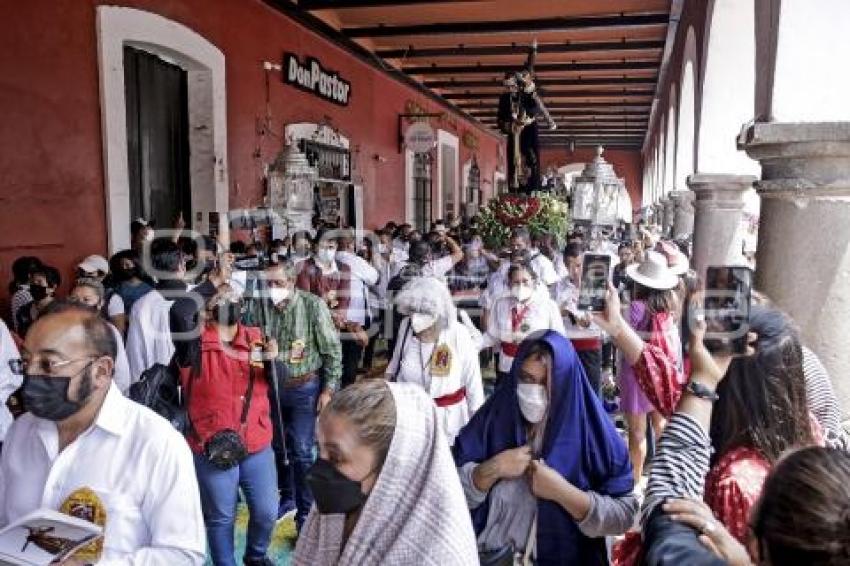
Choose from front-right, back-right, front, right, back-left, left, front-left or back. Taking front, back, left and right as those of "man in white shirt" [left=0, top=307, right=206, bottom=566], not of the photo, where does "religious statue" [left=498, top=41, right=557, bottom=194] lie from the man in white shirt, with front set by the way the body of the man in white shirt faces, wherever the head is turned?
back

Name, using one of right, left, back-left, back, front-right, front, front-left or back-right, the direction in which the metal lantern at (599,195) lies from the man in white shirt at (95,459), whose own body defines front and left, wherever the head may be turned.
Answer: back

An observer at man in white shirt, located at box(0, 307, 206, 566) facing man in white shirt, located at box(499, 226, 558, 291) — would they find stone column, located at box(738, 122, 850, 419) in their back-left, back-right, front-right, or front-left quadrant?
front-right

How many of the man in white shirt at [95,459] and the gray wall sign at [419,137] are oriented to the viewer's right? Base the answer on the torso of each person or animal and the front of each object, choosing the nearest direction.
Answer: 0

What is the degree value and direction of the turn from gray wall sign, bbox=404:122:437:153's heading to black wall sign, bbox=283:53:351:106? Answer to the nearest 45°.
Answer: approximately 45° to its right

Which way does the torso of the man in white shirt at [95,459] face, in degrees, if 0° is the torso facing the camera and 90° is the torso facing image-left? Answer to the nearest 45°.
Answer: approximately 45°

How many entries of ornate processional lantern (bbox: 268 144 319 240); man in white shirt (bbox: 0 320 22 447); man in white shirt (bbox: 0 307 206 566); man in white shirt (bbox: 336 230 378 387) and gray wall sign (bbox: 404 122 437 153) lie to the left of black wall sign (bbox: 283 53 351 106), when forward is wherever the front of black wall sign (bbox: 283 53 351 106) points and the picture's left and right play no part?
1

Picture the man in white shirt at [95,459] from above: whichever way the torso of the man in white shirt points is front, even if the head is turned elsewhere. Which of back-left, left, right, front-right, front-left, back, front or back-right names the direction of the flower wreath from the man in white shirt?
back

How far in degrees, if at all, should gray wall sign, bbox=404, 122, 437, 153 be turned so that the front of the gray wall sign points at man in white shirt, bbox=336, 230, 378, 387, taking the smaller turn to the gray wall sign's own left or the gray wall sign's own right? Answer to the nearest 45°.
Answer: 0° — it already faces them

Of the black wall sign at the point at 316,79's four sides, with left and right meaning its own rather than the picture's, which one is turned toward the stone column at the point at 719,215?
front

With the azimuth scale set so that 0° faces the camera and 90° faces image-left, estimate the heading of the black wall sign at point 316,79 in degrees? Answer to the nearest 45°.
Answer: approximately 315°

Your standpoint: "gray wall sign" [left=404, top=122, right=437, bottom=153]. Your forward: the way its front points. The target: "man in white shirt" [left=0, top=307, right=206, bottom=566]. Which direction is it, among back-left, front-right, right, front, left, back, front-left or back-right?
front

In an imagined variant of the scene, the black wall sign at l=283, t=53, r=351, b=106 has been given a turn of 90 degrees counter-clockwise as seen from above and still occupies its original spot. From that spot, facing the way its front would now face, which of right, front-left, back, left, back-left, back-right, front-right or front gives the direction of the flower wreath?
right

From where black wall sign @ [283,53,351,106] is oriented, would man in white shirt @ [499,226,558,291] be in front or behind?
in front

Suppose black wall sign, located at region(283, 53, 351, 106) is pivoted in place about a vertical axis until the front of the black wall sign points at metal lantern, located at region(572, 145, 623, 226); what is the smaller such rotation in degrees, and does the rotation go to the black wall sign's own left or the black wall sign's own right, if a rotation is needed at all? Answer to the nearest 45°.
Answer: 0° — it already faces it

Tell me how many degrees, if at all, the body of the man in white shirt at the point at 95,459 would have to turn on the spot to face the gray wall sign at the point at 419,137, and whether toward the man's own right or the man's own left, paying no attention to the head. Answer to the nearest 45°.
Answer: approximately 180°

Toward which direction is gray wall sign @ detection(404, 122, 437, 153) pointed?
toward the camera

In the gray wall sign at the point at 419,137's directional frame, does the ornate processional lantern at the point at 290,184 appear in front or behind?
in front
